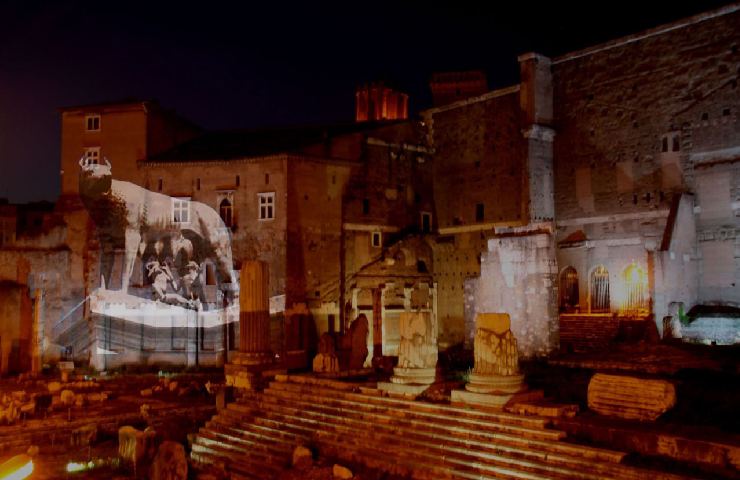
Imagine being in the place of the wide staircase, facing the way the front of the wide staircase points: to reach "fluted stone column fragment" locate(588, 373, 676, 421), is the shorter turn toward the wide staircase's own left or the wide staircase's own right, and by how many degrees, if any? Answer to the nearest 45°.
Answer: approximately 135° to the wide staircase's own left

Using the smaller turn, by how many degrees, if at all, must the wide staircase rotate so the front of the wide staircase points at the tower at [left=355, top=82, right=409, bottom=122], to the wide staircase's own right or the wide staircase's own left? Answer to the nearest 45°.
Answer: approximately 135° to the wide staircase's own right

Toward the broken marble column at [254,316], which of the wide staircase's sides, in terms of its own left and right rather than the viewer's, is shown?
right

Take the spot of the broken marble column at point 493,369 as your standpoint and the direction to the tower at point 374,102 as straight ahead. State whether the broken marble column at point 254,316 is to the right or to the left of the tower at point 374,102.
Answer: left

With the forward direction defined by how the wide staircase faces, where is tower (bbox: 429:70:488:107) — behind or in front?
behind

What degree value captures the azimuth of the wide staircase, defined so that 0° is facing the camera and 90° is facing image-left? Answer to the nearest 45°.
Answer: approximately 45°
